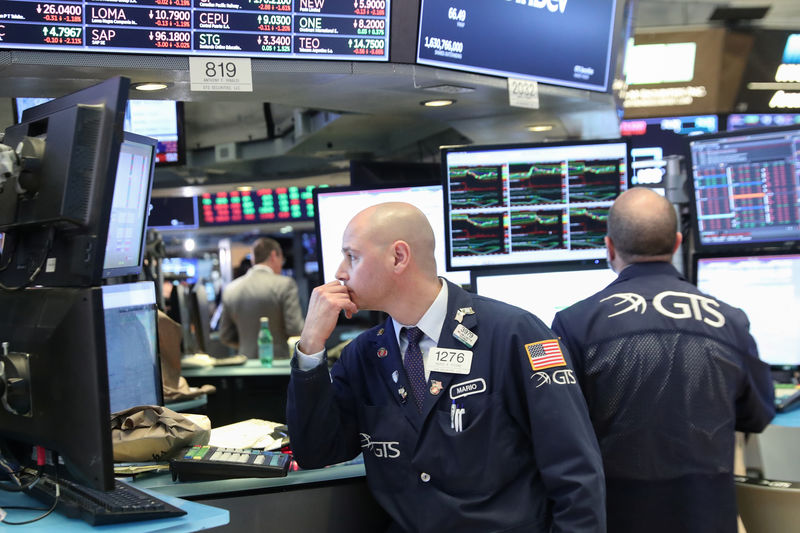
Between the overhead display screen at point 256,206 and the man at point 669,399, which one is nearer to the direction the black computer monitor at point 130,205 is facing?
the man

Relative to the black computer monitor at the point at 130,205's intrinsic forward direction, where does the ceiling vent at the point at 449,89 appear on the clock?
The ceiling vent is roughly at 10 o'clock from the black computer monitor.

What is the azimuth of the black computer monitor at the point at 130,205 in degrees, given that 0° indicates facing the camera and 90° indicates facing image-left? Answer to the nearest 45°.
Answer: approximately 315°

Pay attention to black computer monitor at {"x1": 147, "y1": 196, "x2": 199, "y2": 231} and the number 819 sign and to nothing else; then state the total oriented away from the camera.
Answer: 0

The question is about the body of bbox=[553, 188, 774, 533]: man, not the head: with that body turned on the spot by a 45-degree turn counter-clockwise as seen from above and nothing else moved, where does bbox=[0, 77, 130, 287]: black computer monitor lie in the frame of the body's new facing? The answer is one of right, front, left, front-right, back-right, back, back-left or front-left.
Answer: left

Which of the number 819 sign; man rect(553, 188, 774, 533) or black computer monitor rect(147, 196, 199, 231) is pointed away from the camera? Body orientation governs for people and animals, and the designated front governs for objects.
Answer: the man

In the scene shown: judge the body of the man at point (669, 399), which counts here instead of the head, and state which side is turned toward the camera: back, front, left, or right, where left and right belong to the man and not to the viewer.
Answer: back

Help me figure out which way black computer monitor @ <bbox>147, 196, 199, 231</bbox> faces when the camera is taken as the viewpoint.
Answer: facing the viewer

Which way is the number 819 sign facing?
toward the camera

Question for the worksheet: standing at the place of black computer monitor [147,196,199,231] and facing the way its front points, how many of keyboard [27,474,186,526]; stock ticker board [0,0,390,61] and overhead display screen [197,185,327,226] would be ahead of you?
2

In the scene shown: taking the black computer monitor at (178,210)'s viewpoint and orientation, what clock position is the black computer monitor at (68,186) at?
the black computer monitor at (68,186) is roughly at 12 o'clock from the black computer monitor at (178,210).

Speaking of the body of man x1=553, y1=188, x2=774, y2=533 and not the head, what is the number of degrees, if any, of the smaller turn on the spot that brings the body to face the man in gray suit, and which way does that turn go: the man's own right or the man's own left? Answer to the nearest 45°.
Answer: approximately 45° to the man's own left
